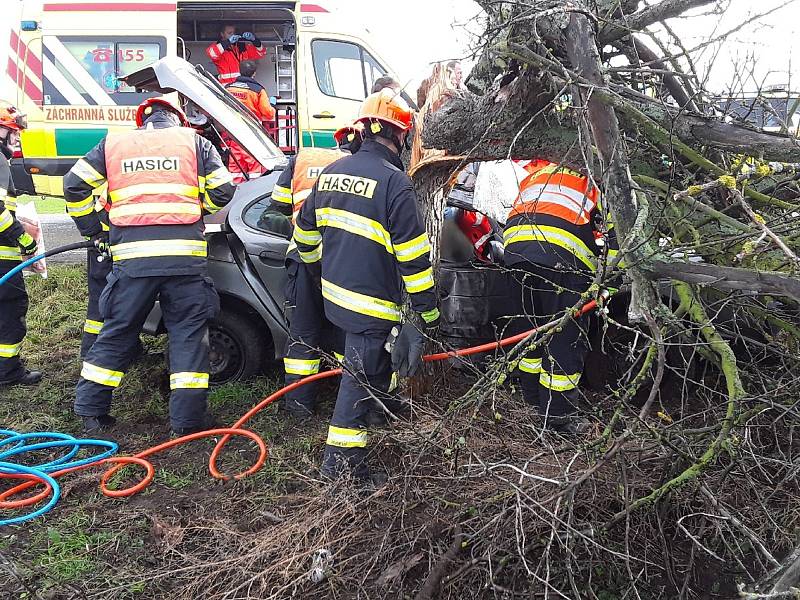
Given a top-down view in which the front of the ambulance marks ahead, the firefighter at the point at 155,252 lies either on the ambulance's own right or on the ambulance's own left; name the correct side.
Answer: on the ambulance's own right

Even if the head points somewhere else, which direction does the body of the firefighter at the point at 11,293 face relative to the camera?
to the viewer's right

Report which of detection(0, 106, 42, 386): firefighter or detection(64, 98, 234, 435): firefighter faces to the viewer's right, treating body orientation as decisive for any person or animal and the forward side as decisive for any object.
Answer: detection(0, 106, 42, 386): firefighter

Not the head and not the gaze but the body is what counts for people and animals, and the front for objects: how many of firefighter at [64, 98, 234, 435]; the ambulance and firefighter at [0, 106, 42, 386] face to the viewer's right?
2

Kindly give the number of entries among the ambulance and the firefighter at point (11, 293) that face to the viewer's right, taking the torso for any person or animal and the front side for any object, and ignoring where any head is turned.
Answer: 2

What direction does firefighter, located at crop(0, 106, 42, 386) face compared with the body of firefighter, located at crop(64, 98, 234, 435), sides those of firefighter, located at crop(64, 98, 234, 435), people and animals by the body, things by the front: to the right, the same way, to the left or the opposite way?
to the right

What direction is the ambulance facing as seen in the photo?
to the viewer's right

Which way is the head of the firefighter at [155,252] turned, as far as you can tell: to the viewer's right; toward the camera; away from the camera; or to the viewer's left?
away from the camera

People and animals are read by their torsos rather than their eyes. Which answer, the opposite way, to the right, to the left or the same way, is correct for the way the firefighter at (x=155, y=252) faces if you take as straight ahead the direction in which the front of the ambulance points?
to the left

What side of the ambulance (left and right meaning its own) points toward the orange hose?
right

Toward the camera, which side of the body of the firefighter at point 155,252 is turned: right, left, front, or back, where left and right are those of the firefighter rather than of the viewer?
back

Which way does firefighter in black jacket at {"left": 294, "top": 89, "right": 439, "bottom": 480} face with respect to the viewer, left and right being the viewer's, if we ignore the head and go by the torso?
facing away from the viewer and to the right of the viewer
